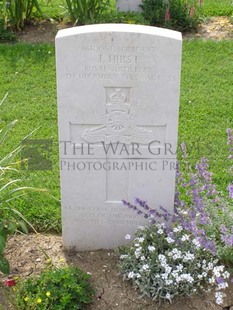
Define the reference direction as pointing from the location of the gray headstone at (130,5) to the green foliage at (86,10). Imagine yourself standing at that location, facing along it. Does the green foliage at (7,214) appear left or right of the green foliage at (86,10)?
left

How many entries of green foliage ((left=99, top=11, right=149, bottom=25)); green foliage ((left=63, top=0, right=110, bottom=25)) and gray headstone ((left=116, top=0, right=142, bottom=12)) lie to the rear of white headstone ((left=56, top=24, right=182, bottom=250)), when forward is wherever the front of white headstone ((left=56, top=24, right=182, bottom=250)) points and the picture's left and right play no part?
3

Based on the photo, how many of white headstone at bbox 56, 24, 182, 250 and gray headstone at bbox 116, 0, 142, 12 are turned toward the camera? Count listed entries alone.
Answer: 2

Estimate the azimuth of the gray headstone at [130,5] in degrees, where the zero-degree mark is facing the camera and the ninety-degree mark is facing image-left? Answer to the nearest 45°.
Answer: approximately 0°

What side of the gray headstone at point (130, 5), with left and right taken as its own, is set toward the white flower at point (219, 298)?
front

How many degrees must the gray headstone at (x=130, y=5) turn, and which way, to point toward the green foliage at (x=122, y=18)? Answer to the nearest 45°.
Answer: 0° — it already faces it

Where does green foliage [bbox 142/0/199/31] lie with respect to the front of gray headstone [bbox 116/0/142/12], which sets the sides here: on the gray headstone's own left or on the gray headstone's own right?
on the gray headstone's own left

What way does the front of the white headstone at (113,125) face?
toward the camera

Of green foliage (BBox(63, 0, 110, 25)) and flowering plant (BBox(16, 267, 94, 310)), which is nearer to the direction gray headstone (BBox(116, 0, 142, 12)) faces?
the flowering plant

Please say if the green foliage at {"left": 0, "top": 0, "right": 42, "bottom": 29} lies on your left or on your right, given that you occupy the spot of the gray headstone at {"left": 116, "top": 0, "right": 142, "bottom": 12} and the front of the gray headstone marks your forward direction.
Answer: on your right

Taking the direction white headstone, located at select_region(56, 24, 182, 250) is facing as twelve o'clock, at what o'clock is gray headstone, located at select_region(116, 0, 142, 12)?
gray headstone, located at select_region(116, 0, 142, 12) is roughly at 6 o'clock from white headstone, located at select_region(56, 24, 182, 250).
